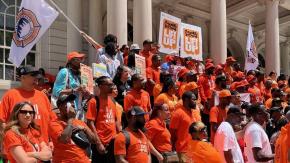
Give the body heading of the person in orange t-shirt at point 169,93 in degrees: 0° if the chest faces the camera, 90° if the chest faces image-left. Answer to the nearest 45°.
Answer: approximately 315°

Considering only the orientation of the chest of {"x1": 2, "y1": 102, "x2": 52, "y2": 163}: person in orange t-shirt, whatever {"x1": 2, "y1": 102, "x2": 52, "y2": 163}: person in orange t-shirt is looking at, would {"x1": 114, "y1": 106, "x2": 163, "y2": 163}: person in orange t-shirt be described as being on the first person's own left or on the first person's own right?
on the first person's own left

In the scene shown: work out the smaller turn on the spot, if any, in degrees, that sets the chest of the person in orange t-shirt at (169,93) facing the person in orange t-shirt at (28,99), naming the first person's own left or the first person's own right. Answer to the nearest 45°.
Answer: approximately 90° to the first person's own right

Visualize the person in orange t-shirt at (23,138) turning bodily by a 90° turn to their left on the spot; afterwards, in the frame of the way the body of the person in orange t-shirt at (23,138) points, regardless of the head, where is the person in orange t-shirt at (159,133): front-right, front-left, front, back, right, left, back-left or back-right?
front
